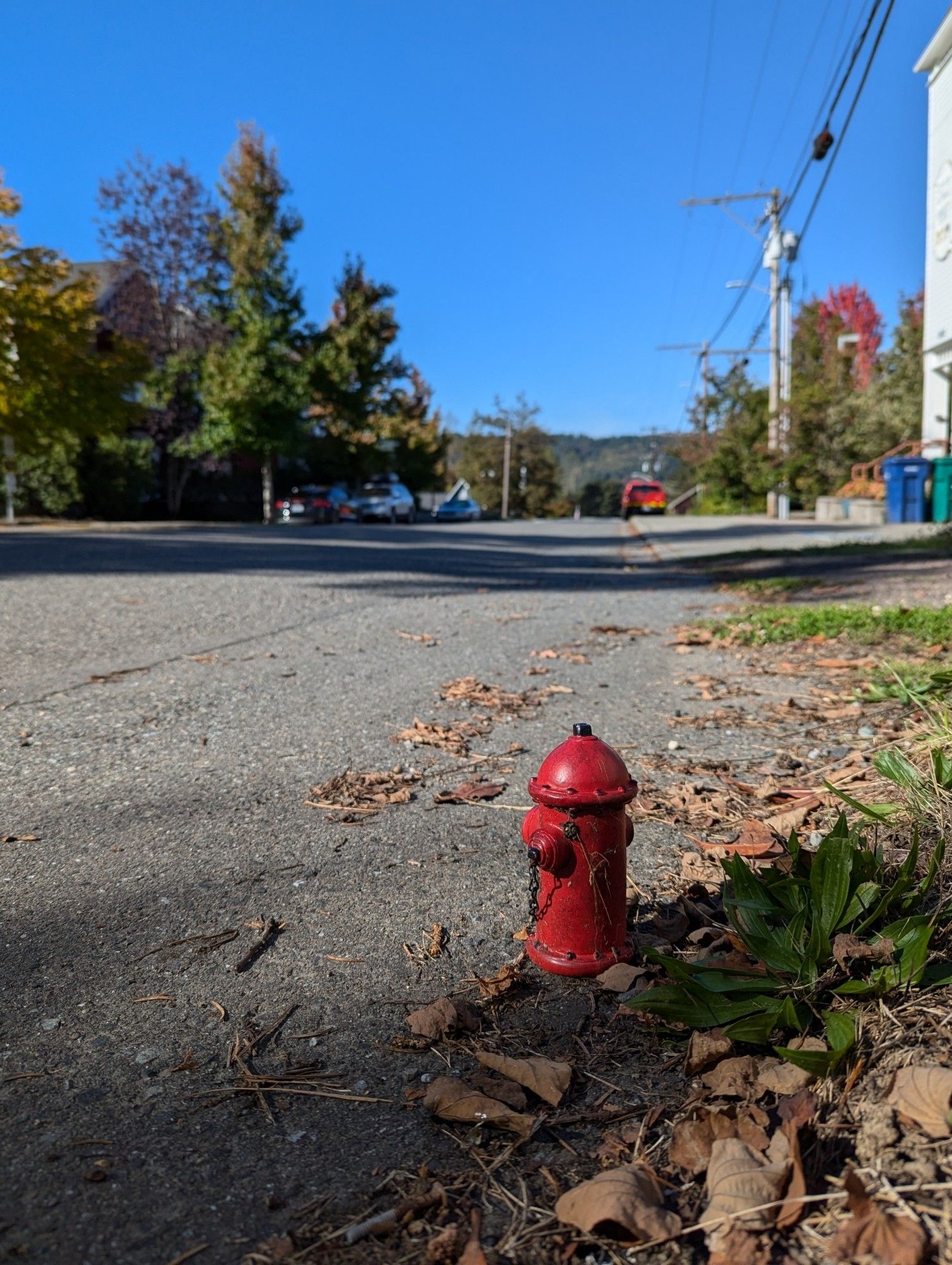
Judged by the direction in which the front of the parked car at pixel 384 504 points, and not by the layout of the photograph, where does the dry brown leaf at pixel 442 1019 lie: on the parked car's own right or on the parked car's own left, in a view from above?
on the parked car's own left

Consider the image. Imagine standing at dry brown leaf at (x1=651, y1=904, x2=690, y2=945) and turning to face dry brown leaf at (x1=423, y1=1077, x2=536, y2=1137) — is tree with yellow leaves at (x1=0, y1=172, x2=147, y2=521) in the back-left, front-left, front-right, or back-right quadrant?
back-right

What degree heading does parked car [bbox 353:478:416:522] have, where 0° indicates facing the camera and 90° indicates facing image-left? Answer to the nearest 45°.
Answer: approximately 45°

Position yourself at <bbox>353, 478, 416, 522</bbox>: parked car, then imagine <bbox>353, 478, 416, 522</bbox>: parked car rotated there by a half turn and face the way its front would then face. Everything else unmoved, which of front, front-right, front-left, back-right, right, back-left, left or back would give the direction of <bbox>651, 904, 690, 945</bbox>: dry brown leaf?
back-right

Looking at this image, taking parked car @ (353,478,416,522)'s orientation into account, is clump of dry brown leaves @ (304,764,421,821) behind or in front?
in front

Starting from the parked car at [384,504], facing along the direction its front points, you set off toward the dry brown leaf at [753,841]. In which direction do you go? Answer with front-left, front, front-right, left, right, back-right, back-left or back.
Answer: front-left

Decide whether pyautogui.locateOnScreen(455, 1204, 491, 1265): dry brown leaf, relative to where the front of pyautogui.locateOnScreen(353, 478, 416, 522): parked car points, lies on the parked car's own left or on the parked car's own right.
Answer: on the parked car's own left

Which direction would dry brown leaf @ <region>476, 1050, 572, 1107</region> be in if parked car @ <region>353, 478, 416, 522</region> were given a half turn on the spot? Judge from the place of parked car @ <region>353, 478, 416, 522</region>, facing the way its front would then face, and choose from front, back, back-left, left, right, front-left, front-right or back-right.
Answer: back-right

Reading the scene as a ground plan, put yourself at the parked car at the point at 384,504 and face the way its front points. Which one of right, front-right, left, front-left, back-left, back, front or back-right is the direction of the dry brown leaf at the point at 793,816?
front-left

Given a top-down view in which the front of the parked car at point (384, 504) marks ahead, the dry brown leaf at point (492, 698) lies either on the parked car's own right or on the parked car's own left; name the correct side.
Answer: on the parked car's own left
